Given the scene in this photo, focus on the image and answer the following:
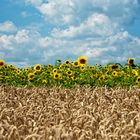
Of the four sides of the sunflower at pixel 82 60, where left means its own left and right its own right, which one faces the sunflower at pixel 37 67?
right

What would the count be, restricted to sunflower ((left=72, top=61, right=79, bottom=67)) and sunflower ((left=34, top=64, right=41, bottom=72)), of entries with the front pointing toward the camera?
2

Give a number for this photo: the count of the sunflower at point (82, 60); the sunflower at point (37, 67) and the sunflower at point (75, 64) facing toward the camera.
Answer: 3

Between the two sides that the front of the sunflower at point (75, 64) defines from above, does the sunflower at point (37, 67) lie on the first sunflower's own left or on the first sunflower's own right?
on the first sunflower's own right

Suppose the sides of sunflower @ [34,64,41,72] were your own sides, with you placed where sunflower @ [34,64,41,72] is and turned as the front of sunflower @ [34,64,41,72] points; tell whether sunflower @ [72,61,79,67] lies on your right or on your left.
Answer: on your left

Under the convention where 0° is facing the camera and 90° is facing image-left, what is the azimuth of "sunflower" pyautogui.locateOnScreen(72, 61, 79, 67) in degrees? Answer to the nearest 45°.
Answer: approximately 0°

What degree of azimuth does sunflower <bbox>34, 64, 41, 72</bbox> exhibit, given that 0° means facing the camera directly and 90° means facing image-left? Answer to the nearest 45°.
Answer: approximately 0°

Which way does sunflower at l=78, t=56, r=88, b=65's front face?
toward the camera
